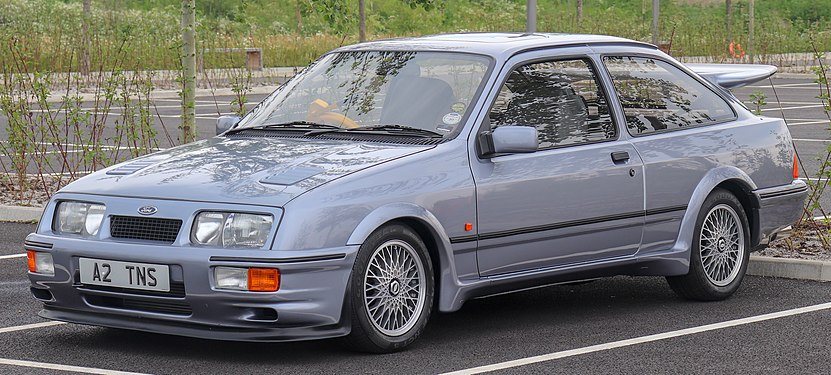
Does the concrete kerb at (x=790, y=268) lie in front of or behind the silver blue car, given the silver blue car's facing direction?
behind

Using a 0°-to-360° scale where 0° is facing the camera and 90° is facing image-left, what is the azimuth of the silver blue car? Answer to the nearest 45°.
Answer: approximately 45°

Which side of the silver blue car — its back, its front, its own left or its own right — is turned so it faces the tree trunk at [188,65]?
right

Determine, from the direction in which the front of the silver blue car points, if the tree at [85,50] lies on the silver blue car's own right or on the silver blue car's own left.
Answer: on the silver blue car's own right
